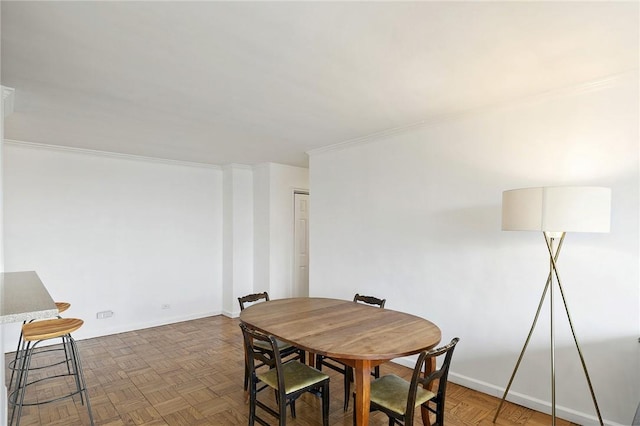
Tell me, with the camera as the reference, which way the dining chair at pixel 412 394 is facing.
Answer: facing away from the viewer and to the left of the viewer

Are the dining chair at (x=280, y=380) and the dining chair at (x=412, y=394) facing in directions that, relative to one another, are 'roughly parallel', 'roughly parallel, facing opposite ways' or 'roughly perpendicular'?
roughly perpendicular

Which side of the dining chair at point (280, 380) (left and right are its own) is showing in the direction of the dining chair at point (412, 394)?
right

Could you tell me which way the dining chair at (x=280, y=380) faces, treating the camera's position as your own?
facing away from the viewer and to the right of the viewer

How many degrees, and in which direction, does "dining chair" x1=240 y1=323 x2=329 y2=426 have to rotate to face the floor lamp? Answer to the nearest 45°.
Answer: approximately 45° to its right

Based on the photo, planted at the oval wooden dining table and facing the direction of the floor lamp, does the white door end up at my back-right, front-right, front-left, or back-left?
back-left

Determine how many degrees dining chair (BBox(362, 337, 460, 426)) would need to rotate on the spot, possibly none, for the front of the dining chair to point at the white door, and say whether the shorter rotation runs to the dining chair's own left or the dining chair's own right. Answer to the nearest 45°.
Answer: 0° — it already faces it

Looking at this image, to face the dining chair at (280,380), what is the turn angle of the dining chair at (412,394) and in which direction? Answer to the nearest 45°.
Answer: approximately 45° to its left
